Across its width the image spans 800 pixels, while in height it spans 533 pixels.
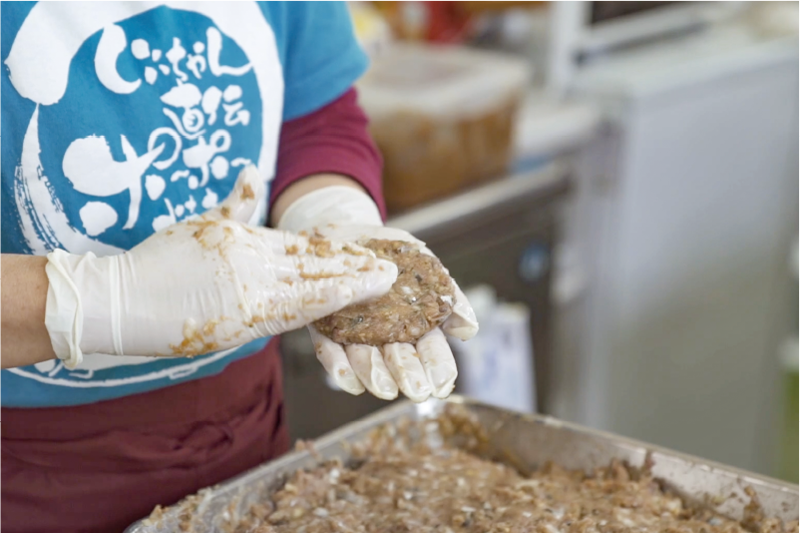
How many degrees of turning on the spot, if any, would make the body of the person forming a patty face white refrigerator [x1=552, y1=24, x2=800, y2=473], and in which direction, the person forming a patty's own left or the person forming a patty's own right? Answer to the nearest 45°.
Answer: approximately 90° to the person forming a patty's own left

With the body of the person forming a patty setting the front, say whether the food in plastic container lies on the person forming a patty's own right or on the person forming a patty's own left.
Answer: on the person forming a patty's own left

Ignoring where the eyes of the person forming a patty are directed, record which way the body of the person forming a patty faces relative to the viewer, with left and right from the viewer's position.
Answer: facing the viewer and to the right of the viewer
